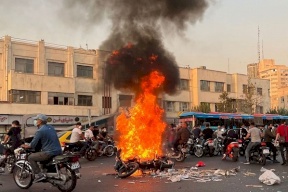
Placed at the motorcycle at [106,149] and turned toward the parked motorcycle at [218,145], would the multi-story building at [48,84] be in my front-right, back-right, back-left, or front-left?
back-left

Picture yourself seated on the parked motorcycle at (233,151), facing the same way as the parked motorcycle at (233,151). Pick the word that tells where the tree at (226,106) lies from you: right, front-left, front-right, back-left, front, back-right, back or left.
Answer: front

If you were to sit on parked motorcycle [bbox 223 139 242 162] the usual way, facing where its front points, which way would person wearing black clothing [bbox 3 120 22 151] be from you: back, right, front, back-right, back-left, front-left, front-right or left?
left
